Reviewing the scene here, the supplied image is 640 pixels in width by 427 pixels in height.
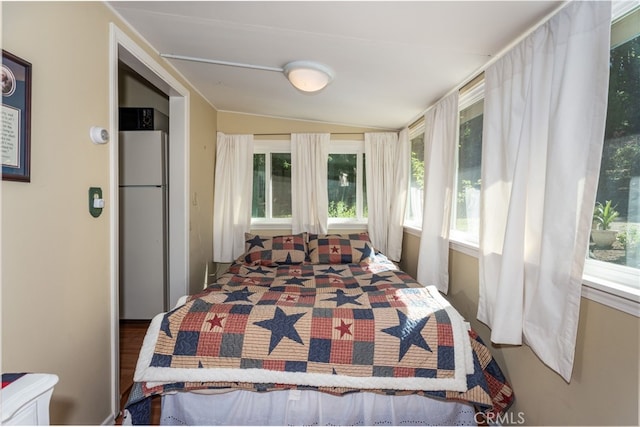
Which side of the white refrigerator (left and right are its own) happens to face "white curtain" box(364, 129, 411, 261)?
left

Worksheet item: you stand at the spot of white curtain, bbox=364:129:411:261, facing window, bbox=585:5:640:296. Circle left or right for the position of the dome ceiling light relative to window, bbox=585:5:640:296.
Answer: right

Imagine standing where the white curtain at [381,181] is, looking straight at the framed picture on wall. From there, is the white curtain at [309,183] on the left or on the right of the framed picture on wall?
right

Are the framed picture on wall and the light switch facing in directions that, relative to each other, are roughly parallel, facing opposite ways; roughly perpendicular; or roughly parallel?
roughly parallel

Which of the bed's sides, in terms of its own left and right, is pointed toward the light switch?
right

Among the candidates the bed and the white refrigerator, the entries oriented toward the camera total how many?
2

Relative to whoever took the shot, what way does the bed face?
facing the viewer

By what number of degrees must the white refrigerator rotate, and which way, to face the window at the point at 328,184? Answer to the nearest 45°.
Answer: approximately 90° to its left

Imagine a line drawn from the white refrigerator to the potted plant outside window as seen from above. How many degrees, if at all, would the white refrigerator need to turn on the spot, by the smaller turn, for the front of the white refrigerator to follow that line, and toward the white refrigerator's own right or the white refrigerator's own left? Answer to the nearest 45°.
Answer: approximately 45° to the white refrigerator's own left

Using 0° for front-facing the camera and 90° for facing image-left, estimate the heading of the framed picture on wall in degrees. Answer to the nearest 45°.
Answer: approximately 315°

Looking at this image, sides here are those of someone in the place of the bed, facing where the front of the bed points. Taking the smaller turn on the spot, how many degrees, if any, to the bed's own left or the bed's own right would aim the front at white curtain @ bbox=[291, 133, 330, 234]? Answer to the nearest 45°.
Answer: approximately 180°

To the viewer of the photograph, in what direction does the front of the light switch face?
facing the viewer and to the right of the viewer

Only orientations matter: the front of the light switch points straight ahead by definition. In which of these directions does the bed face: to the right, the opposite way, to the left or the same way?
to the right
